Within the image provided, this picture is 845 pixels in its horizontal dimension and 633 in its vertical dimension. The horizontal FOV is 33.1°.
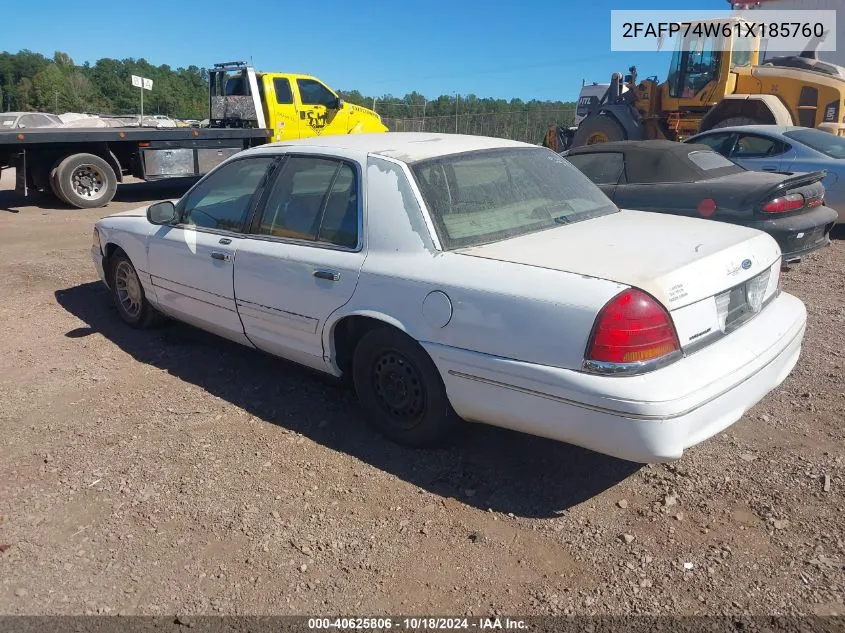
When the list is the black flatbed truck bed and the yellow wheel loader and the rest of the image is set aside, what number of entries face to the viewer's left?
1

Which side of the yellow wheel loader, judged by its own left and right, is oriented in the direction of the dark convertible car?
left

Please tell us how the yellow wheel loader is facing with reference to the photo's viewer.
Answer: facing to the left of the viewer

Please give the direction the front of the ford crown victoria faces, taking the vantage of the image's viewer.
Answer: facing away from the viewer and to the left of the viewer

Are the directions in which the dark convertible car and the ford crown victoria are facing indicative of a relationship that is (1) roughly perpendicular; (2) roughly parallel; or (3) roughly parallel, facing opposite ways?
roughly parallel

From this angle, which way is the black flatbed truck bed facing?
to the viewer's right

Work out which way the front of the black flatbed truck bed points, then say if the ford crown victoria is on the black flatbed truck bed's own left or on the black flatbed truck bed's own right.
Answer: on the black flatbed truck bed's own right

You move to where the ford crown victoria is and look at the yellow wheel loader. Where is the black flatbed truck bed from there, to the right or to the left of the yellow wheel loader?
left

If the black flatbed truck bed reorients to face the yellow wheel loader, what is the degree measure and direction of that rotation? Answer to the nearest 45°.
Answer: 0° — it already faces it

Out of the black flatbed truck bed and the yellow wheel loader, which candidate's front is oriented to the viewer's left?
the yellow wheel loader

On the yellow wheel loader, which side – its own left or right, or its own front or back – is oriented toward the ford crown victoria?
left

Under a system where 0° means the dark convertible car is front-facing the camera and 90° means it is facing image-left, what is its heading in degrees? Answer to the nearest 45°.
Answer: approximately 135°
